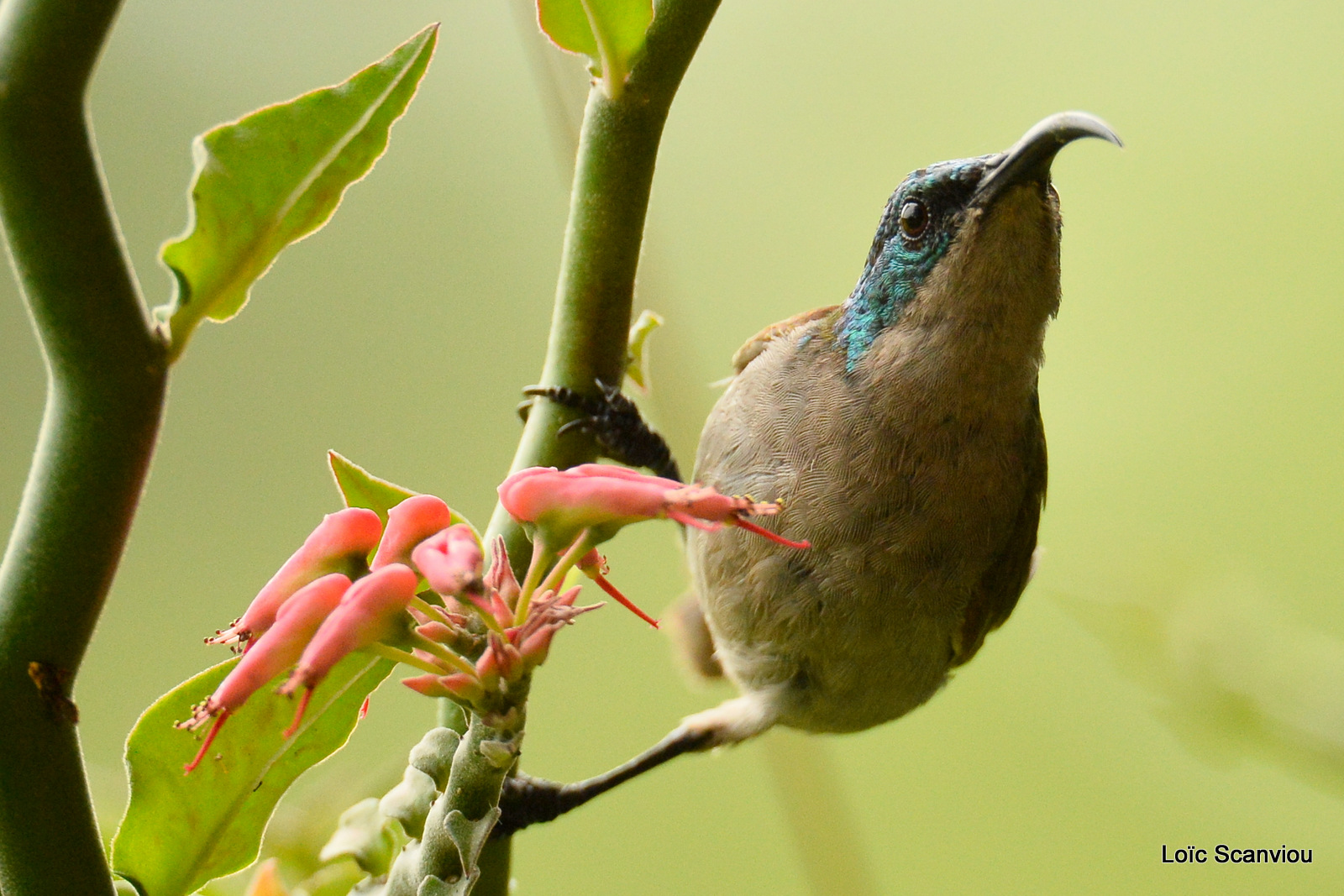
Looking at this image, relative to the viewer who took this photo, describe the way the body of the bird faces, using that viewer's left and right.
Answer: facing the viewer and to the right of the viewer
